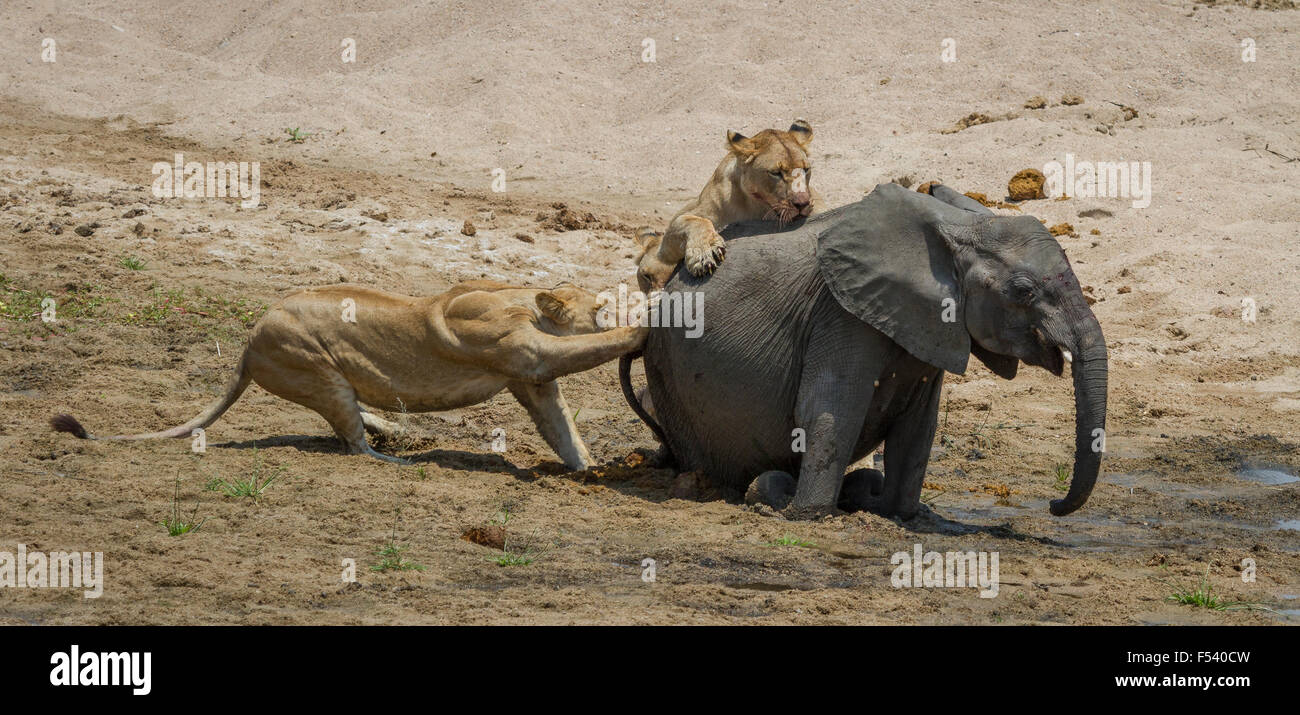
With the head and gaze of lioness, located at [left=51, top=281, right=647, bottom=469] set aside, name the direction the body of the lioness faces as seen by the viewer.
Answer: to the viewer's right

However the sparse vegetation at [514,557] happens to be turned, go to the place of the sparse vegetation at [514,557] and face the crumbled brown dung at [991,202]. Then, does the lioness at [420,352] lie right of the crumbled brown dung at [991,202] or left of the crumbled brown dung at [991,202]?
left

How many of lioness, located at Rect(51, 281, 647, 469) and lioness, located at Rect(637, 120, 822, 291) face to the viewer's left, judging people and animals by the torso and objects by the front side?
0

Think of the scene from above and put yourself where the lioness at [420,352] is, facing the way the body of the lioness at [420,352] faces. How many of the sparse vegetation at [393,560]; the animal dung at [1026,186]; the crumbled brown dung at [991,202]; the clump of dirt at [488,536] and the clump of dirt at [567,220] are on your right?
2

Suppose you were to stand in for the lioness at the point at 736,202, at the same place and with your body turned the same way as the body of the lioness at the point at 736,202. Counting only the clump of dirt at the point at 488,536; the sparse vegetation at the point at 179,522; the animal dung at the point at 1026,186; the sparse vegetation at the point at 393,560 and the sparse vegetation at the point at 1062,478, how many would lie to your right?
3

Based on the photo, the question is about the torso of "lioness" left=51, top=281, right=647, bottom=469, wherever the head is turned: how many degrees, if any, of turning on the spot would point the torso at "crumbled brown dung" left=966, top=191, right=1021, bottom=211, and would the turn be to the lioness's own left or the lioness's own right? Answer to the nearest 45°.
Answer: approximately 45° to the lioness's own left

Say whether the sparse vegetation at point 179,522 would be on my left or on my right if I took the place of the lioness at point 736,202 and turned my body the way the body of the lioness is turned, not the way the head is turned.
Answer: on my right

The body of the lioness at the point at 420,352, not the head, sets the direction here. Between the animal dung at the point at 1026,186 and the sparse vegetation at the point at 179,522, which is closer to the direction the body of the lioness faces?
the animal dung

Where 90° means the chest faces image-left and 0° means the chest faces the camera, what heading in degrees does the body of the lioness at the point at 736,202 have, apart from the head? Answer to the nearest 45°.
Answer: approximately 315°

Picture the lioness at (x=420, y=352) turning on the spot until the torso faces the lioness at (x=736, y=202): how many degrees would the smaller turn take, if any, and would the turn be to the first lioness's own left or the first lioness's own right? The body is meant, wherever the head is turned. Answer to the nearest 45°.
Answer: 0° — it already faces it

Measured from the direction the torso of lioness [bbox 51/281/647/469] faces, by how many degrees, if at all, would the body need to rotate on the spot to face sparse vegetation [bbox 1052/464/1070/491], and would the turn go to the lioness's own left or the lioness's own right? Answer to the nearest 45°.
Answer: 0° — it already faces it

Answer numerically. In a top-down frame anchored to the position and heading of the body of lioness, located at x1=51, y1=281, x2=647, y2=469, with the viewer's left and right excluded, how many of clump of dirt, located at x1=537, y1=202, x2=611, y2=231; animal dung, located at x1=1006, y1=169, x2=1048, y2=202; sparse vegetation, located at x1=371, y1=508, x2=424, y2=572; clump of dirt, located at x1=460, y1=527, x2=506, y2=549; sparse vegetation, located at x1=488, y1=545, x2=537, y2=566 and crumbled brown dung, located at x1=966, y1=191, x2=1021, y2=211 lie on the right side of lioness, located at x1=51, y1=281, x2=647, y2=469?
3

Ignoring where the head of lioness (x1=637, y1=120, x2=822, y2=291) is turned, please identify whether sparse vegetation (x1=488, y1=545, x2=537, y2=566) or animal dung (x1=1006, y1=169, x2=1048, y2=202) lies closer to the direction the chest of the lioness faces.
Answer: the sparse vegetation

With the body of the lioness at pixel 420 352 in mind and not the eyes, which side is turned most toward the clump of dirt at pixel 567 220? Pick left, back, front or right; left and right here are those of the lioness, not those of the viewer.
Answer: left
